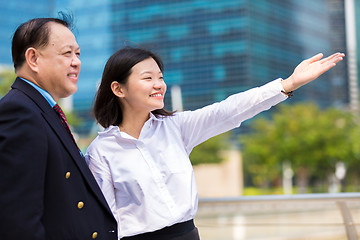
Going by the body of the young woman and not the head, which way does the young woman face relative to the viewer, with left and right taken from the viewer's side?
facing the viewer and to the right of the viewer

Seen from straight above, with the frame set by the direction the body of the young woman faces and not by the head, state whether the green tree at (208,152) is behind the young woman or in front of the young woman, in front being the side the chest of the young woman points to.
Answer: behind

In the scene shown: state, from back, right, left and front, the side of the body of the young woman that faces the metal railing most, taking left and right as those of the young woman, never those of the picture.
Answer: left

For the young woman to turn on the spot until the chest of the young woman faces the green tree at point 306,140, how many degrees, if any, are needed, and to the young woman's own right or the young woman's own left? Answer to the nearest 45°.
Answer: approximately 135° to the young woman's own left
